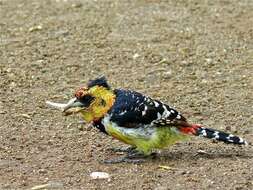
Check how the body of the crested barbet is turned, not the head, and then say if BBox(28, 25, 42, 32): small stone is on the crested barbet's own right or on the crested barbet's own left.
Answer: on the crested barbet's own right

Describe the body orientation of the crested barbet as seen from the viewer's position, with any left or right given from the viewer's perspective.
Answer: facing to the left of the viewer

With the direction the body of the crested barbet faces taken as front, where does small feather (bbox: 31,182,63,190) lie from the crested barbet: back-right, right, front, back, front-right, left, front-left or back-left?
front-left

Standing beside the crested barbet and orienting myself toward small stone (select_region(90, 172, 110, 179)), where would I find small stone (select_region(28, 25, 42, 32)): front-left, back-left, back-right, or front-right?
back-right
